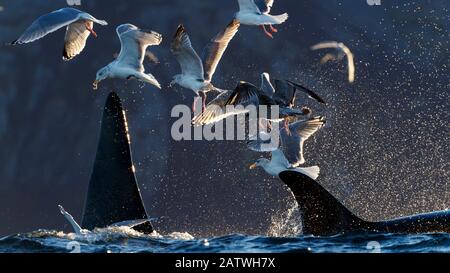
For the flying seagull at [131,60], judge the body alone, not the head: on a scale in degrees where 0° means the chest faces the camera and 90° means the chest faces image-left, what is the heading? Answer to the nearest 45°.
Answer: approximately 90°

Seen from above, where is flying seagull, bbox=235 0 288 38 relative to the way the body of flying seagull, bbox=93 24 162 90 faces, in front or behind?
behind

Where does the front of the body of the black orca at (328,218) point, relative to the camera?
to the viewer's right

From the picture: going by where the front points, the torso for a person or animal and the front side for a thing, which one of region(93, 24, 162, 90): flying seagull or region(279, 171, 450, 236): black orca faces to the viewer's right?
the black orca
